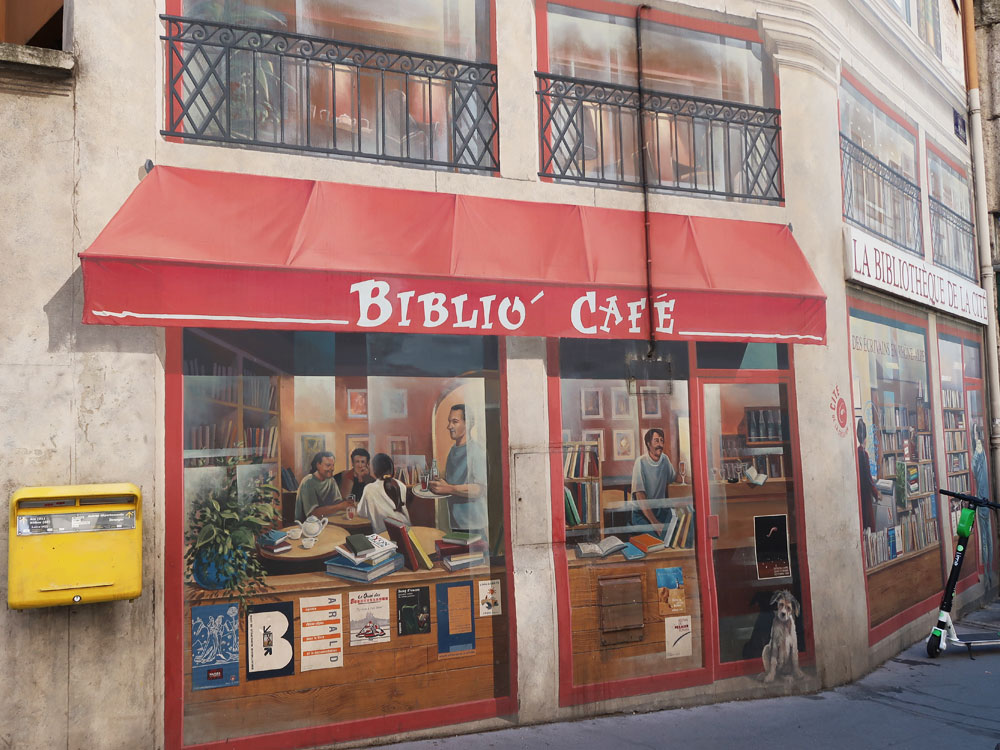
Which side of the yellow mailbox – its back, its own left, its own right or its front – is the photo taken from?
front

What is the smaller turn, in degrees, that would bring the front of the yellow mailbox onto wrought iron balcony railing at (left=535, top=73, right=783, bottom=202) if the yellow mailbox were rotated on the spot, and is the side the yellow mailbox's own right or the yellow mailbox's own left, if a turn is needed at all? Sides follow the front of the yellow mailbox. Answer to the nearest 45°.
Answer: approximately 90° to the yellow mailbox's own left

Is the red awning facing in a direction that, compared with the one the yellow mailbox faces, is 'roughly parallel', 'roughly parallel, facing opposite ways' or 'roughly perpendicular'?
roughly parallel

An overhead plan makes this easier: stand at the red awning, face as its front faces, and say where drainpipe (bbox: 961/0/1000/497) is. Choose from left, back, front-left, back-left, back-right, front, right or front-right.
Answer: back-left

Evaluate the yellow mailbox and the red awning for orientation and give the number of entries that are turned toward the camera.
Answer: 2

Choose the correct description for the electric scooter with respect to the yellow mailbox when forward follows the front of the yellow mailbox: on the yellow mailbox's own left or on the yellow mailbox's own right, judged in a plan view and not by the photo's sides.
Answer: on the yellow mailbox's own left

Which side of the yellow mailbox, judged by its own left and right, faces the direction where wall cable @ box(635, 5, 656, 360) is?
left
